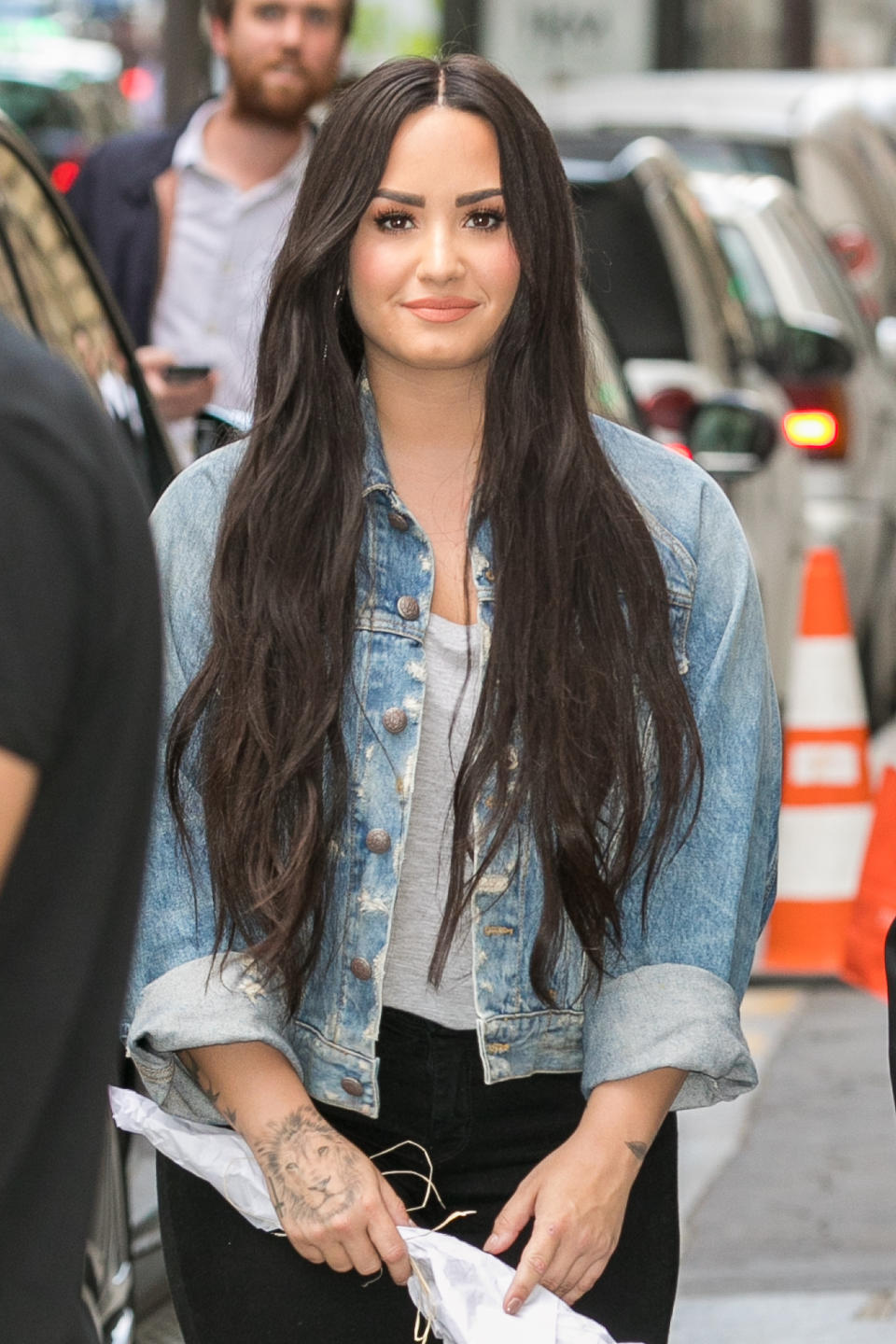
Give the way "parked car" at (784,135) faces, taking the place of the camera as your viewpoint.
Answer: facing away from the viewer and to the left of the viewer

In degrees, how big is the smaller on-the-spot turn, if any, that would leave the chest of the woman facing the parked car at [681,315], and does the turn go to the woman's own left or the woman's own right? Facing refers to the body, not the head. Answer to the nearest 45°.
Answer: approximately 180°

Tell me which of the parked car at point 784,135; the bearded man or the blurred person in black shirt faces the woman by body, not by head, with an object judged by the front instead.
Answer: the bearded man

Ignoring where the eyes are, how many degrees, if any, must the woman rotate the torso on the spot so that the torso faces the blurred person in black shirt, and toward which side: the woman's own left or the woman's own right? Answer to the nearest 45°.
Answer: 0° — they already face them

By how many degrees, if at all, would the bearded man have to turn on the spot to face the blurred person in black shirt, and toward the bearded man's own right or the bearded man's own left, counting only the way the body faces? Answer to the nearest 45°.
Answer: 0° — they already face them

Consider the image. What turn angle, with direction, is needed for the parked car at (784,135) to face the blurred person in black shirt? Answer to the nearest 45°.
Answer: approximately 135° to its left

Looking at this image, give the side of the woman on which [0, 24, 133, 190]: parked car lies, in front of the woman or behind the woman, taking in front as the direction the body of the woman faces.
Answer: behind
